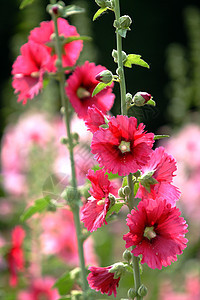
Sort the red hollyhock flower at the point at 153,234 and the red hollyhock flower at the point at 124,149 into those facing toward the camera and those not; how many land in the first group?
2

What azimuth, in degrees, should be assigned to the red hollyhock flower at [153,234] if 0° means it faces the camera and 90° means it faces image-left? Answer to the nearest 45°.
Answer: approximately 0°

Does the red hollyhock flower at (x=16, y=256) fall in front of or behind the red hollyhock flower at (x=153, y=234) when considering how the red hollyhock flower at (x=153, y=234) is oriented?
behind
